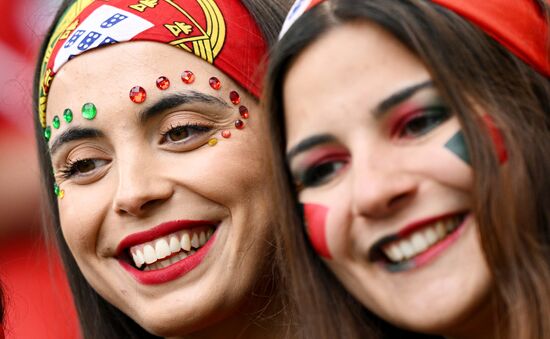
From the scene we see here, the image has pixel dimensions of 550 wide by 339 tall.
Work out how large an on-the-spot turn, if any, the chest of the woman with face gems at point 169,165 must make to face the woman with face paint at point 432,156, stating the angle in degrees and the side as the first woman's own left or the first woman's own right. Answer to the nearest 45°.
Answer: approximately 90° to the first woman's own left

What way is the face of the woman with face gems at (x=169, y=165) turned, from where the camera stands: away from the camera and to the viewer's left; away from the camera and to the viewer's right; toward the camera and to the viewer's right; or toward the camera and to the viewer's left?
toward the camera and to the viewer's left
